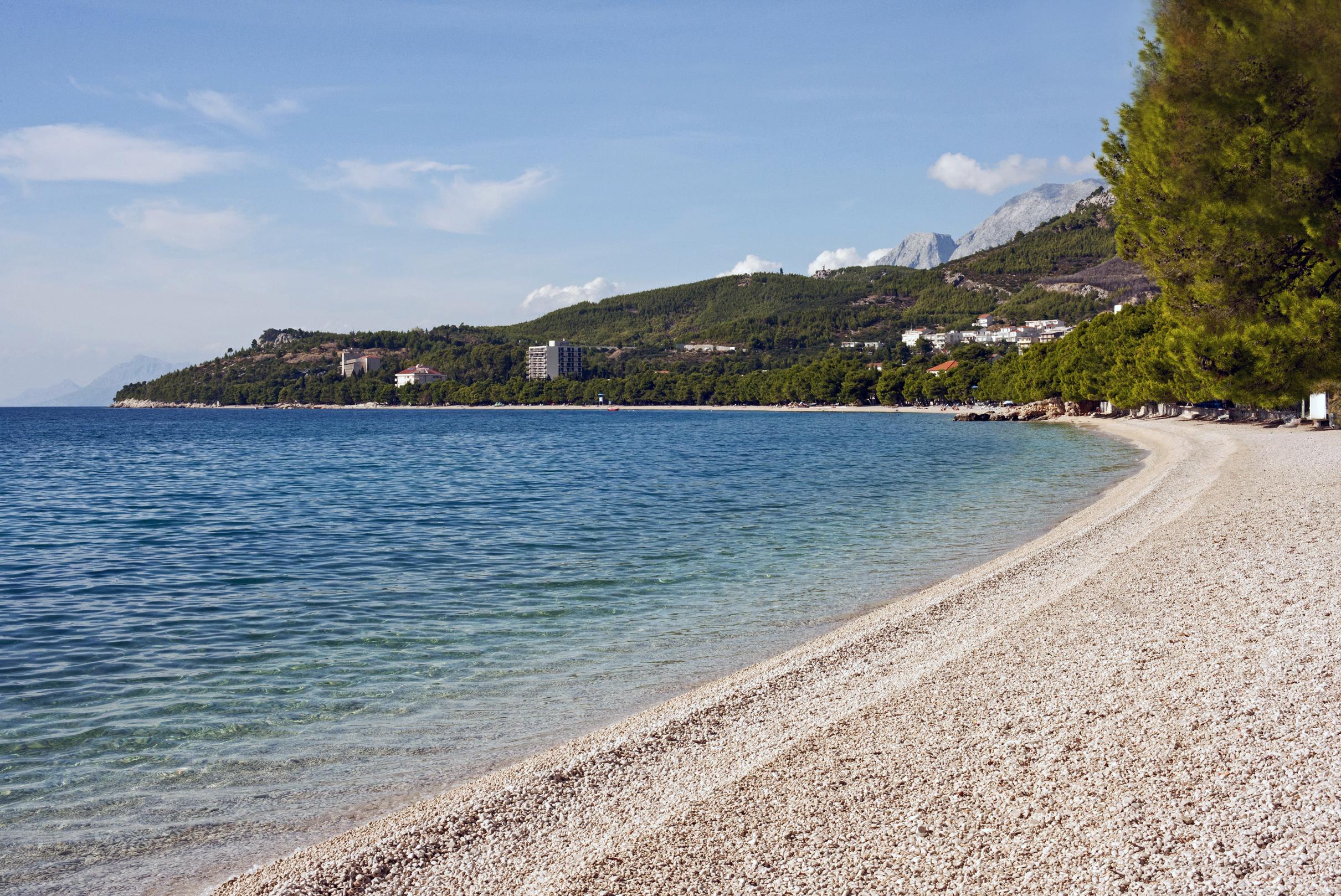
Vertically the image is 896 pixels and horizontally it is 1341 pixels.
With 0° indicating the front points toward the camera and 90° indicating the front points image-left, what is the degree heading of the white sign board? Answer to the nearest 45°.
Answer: approximately 0°
